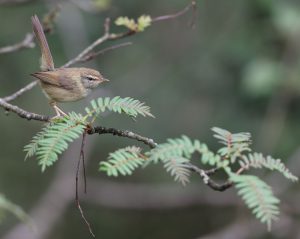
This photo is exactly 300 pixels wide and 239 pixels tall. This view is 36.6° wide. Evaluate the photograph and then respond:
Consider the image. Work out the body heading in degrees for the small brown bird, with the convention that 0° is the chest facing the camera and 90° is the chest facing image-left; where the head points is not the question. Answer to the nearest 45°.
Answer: approximately 270°
